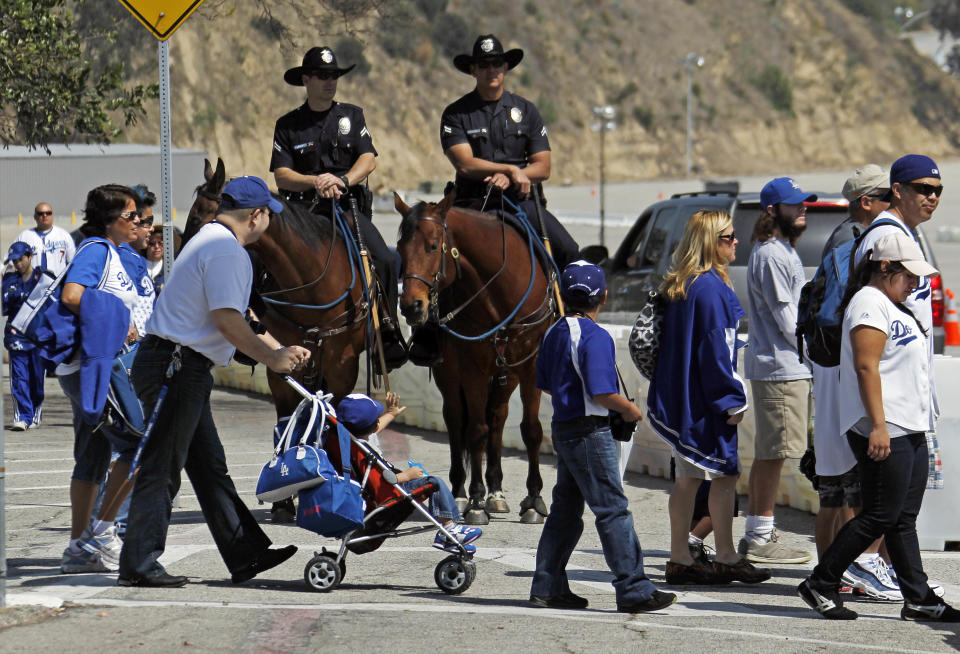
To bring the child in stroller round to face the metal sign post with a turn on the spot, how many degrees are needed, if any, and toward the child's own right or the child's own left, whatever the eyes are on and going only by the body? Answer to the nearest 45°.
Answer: approximately 135° to the child's own left

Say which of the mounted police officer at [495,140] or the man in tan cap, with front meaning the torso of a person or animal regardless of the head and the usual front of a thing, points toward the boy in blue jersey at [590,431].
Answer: the mounted police officer

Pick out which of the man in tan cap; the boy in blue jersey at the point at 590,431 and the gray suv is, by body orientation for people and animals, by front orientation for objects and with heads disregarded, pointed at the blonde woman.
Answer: the boy in blue jersey

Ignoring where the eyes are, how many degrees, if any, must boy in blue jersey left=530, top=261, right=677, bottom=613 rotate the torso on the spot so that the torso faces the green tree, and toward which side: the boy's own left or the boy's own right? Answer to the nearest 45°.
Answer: approximately 90° to the boy's own left

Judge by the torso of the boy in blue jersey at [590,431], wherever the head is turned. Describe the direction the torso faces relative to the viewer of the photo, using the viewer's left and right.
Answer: facing away from the viewer and to the right of the viewer

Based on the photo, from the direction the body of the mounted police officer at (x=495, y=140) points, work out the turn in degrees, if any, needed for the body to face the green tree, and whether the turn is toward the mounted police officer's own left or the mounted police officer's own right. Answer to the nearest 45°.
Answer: approximately 135° to the mounted police officer's own right

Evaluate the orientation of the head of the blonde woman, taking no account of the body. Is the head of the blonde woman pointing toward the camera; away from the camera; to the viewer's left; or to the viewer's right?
to the viewer's right

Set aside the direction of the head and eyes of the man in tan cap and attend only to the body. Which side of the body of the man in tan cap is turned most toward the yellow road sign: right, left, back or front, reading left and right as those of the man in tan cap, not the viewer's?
back

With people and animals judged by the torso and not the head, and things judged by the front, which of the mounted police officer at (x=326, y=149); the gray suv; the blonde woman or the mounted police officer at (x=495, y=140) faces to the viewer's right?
the blonde woman

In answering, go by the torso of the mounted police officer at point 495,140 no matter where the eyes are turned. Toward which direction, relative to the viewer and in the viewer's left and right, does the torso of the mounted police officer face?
facing the viewer

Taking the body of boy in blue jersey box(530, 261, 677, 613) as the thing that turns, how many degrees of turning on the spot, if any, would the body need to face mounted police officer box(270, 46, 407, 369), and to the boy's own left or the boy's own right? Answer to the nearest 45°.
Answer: approximately 90° to the boy's own left

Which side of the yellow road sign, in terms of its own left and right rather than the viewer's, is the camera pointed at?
front

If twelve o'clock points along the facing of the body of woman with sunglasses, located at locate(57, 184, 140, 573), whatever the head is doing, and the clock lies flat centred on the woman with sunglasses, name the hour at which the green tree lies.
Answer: The green tree is roughly at 9 o'clock from the woman with sunglasses.

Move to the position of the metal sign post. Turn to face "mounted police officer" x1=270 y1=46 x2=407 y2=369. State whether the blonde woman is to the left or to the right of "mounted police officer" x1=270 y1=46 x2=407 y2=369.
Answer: right

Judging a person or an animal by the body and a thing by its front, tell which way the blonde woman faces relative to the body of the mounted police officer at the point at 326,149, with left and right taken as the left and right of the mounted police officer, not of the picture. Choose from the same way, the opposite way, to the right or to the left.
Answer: to the left

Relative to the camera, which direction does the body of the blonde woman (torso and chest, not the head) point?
to the viewer's right

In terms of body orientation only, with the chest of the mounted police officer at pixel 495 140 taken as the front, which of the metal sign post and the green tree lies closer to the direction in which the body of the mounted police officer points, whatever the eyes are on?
the metal sign post
